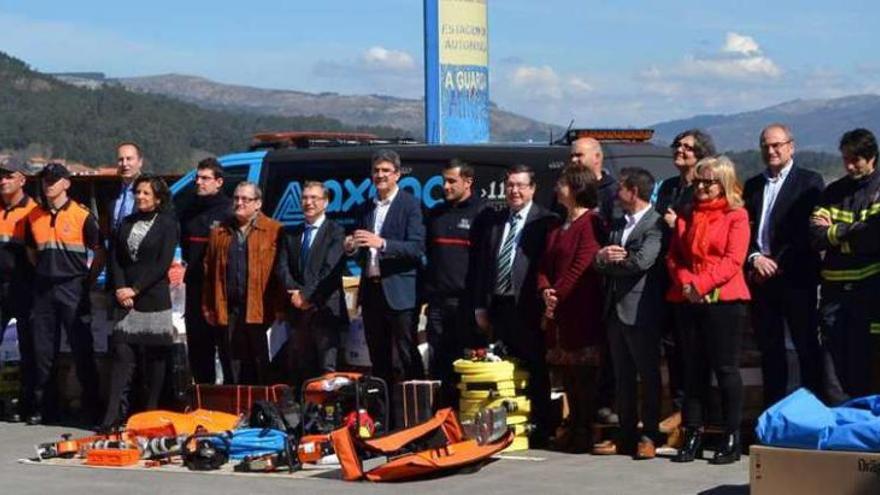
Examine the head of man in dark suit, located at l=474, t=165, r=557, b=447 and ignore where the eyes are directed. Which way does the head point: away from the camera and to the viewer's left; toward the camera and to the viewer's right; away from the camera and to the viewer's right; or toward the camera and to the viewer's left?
toward the camera and to the viewer's left

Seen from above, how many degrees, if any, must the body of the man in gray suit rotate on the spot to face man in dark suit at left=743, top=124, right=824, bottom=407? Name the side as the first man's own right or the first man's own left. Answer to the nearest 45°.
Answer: approximately 135° to the first man's own left

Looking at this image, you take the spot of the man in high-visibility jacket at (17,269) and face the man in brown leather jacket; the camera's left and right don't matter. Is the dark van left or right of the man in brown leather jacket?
left

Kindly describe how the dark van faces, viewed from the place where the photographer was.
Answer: facing to the left of the viewer

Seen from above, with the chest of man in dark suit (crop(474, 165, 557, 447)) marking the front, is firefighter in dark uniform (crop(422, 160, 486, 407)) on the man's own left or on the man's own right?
on the man's own right

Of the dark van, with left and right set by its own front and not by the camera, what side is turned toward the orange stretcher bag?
left

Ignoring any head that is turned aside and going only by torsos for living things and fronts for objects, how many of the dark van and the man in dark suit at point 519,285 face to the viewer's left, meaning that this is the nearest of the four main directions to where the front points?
1

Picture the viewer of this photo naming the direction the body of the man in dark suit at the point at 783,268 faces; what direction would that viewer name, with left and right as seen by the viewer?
facing the viewer and to the left of the viewer
